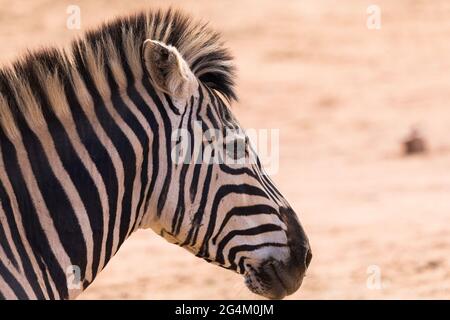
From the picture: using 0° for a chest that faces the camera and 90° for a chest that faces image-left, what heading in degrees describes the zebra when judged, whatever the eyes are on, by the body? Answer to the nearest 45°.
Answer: approximately 270°
